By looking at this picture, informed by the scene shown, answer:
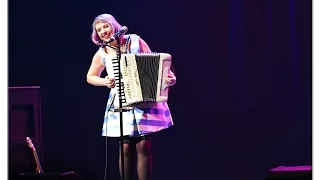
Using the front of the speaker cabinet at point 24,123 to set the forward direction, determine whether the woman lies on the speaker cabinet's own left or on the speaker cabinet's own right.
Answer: on the speaker cabinet's own left

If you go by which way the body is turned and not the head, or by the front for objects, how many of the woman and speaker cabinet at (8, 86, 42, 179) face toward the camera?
2

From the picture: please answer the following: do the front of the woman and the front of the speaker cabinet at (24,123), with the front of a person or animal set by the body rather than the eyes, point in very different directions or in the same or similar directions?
same or similar directions

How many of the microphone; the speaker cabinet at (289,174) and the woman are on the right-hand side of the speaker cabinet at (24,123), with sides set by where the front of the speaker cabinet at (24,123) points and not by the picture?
0

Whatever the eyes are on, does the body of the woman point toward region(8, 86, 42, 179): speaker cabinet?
no

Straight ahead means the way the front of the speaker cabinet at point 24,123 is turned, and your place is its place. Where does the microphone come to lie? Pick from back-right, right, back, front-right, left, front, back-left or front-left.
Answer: front-left

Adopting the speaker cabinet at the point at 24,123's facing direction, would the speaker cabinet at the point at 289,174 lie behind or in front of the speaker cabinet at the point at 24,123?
in front

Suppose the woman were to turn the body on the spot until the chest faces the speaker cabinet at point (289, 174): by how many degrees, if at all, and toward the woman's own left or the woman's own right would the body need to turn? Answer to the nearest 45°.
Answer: approximately 45° to the woman's own left

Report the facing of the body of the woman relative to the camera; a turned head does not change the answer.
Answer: toward the camera

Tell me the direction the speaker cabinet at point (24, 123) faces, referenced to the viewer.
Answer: facing the viewer
